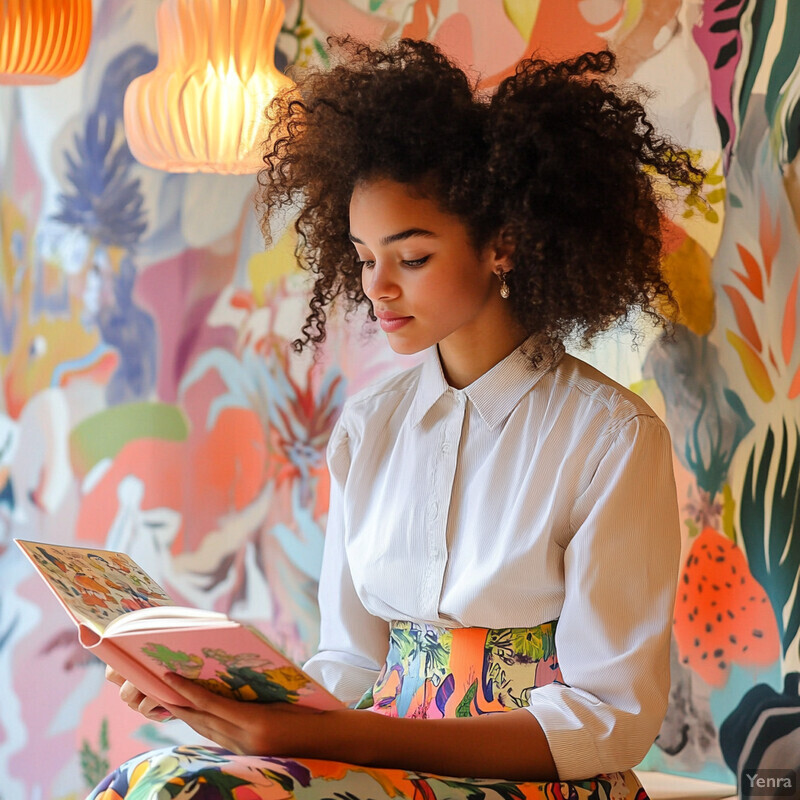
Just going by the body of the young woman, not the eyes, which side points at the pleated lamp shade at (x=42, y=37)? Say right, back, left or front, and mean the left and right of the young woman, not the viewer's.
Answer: right

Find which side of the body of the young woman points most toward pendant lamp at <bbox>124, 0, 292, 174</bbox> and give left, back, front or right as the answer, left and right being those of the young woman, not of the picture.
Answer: right

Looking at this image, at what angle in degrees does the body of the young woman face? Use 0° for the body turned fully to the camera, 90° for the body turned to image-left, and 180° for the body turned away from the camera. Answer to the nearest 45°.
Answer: approximately 45°
